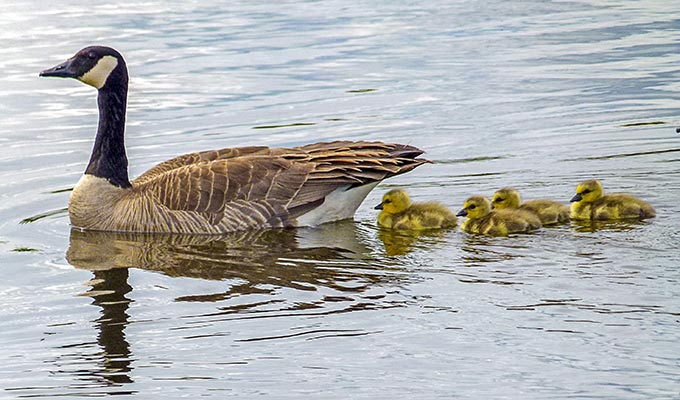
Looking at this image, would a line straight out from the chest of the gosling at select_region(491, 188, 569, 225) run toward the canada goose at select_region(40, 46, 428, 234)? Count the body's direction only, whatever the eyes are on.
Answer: yes

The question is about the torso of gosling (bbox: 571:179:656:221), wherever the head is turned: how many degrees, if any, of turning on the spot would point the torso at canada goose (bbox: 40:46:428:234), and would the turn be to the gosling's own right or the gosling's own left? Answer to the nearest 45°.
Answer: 0° — it already faces it

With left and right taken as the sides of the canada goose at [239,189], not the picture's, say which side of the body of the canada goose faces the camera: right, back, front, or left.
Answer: left

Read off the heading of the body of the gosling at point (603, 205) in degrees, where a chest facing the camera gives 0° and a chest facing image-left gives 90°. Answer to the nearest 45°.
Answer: approximately 90°

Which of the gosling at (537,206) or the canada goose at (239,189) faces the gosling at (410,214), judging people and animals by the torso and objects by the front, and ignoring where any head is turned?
the gosling at (537,206)

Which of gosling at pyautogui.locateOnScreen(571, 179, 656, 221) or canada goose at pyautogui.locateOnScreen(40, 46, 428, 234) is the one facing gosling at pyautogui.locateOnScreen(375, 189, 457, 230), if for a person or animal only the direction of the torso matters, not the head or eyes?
gosling at pyautogui.locateOnScreen(571, 179, 656, 221)

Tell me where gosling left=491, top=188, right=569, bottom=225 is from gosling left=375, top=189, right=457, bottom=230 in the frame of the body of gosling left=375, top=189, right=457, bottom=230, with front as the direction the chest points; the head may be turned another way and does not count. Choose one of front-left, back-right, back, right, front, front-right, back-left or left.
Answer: back

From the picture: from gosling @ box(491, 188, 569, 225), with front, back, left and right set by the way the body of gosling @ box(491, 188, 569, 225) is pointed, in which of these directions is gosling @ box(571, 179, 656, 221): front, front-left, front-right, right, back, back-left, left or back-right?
back

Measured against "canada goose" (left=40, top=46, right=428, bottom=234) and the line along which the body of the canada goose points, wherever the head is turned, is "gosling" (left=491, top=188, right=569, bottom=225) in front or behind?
behind

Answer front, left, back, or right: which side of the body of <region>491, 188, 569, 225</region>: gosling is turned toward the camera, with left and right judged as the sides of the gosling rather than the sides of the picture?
left

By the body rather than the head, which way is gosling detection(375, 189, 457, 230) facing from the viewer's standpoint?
to the viewer's left

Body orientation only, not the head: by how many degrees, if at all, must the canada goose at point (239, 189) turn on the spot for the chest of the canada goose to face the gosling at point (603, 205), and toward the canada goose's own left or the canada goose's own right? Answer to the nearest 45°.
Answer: approximately 180°
